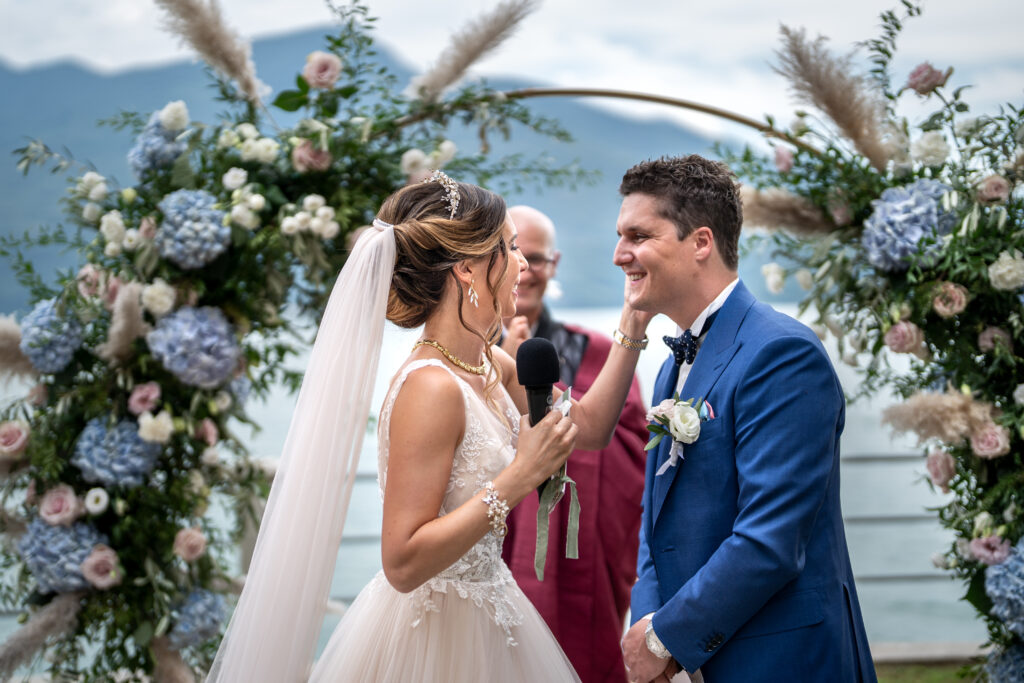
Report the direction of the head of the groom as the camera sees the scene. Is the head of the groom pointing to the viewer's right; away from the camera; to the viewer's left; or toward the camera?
to the viewer's left

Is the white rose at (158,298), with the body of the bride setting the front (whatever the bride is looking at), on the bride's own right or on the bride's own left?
on the bride's own left

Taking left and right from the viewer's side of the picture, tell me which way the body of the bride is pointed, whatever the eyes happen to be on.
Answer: facing to the right of the viewer

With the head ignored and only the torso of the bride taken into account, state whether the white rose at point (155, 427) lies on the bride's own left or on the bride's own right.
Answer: on the bride's own left

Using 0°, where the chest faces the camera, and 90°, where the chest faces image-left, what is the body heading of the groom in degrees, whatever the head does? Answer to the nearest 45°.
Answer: approximately 90°

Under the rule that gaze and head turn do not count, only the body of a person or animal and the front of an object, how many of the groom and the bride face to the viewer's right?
1

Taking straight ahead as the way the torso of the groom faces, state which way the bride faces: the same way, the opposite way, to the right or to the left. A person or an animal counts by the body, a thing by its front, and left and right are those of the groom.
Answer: the opposite way
